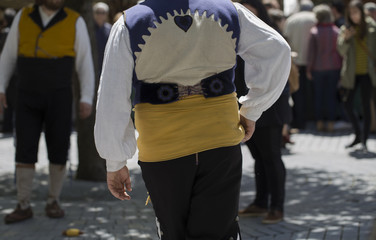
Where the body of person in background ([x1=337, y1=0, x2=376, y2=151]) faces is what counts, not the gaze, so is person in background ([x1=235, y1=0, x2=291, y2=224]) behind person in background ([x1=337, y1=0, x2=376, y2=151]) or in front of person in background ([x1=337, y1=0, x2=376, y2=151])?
in front
